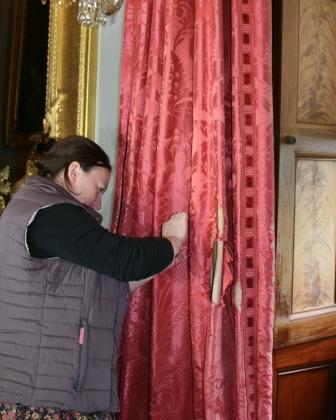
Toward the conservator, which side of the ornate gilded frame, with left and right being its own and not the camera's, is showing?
front

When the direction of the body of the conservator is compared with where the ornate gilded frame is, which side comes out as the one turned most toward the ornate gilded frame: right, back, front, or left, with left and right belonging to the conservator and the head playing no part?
left

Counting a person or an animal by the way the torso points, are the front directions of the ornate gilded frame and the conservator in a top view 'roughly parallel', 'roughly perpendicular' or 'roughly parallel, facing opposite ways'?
roughly perpendicular

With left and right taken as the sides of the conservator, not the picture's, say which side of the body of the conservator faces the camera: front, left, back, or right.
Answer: right

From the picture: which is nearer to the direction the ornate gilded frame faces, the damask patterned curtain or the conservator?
the conservator

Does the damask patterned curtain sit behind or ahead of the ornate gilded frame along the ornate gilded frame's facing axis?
ahead

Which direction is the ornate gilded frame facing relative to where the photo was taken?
toward the camera
